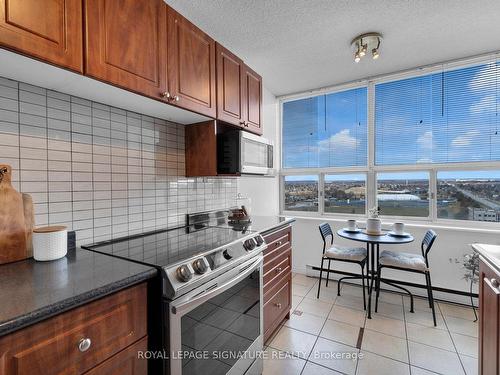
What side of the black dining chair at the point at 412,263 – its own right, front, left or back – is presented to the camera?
left

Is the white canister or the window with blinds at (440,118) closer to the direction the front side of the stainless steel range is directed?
the window with blinds

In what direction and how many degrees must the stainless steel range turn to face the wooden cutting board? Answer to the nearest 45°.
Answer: approximately 135° to its right

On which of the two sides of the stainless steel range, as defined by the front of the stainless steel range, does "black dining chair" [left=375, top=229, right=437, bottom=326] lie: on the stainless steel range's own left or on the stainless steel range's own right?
on the stainless steel range's own left

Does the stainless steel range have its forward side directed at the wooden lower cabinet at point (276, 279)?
no

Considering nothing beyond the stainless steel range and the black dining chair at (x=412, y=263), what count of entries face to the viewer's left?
1

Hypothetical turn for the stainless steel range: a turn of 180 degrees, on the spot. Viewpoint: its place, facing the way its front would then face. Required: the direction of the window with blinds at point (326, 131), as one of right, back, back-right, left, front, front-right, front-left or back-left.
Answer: right

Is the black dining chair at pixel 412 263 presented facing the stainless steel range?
no

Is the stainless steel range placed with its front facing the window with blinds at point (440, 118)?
no

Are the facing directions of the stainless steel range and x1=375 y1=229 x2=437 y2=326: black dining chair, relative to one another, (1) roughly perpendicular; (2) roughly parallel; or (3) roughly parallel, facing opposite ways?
roughly parallel, facing opposite ways

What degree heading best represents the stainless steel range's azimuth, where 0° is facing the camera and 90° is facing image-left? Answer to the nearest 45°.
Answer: approximately 315°

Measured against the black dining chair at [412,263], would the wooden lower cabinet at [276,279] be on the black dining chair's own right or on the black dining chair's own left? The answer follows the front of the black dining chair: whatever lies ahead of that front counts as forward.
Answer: on the black dining chair's own left
